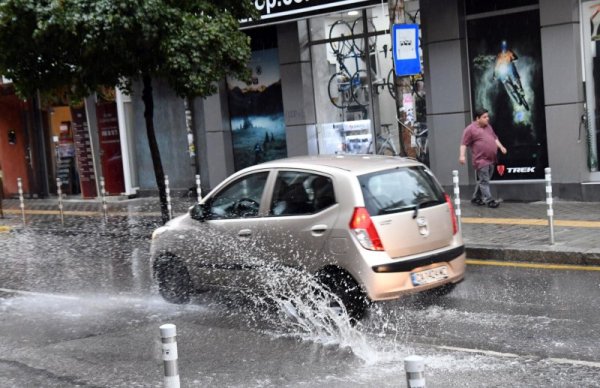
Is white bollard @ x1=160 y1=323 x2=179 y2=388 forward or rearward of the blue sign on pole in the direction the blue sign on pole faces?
forward

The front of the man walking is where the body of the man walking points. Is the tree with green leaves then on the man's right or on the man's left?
on the man's right

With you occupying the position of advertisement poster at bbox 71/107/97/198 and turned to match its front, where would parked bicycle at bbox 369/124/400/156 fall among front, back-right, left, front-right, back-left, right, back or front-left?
front-left

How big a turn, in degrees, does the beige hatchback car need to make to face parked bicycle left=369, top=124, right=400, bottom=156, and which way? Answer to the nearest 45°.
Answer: approximately 45° to its right

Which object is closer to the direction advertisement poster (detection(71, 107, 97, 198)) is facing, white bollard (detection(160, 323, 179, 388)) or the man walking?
the white bollard

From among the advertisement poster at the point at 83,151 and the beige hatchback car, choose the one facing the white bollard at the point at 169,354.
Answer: the advertisement poster

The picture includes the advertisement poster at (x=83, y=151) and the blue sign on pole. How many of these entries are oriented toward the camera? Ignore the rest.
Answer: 2

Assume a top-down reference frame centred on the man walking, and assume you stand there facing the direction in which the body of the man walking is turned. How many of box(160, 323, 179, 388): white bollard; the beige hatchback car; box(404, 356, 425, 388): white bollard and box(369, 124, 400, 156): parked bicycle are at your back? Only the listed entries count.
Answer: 1

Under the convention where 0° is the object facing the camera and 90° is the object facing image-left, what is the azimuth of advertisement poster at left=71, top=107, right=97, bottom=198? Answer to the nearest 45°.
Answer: approximately 0°

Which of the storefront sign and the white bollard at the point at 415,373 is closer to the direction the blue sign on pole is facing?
the white bollard

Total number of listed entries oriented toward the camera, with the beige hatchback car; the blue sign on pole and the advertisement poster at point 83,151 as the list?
2

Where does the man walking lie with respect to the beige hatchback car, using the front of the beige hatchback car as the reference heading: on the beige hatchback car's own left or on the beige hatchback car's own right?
on the beige hatchback car's own right

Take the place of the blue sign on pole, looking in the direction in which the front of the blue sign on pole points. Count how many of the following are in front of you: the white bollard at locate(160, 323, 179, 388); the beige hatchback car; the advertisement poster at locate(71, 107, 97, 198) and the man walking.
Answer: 2
